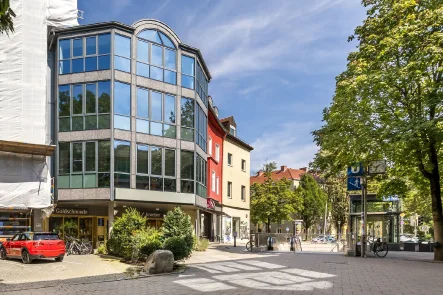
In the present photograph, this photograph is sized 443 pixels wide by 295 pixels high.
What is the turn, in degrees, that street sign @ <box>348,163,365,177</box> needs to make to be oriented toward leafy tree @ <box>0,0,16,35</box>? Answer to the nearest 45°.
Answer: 0° — it already faces it

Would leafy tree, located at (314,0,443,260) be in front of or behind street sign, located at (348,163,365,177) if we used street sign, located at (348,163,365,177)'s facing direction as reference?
in front

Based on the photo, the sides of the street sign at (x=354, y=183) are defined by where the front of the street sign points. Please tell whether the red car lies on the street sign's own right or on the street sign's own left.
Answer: on the street sign's own right

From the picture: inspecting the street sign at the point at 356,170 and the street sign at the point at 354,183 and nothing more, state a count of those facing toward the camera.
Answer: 2

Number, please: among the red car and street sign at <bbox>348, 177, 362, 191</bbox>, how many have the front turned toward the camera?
1
